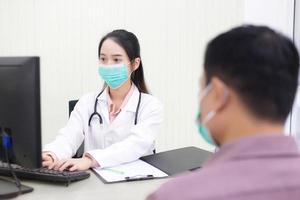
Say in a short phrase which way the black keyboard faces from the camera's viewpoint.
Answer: facing away from the viewer and to the right of the viewer

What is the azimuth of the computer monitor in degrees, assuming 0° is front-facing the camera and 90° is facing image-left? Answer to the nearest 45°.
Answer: approximately 225°

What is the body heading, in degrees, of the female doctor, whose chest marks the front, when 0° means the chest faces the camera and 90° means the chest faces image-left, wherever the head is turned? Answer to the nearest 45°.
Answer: approximately 45°

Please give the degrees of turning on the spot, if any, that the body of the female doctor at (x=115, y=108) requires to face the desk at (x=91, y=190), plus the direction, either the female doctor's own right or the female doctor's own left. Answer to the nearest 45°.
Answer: approximately 45° to the female doctor's own left

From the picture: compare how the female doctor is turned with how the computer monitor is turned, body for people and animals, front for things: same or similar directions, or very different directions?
very different directions

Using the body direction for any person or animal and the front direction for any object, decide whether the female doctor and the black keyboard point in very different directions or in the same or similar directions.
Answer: very different directions

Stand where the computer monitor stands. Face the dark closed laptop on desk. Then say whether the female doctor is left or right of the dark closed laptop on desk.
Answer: left

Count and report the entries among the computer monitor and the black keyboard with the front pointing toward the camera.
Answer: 0
